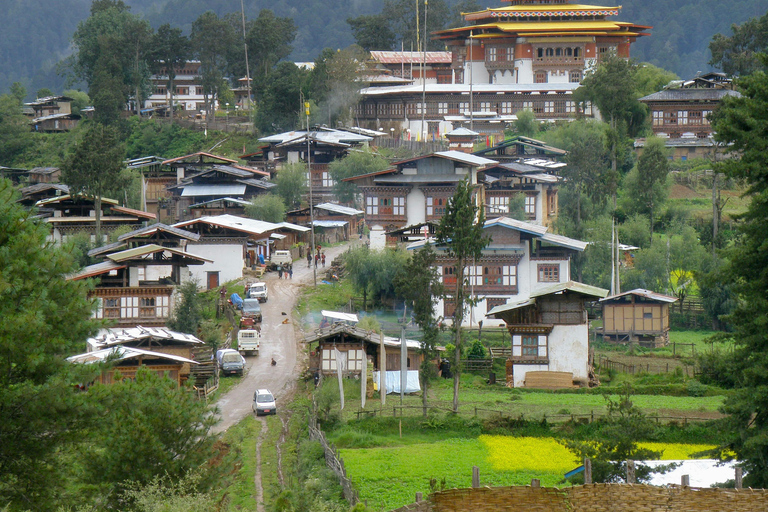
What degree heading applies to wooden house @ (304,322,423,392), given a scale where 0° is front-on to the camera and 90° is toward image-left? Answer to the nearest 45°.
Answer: approximately 0°

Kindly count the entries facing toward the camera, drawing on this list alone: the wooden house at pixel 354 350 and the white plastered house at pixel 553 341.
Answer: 2

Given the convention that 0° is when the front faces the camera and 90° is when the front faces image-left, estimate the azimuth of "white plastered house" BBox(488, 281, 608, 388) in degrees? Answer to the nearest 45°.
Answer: approximately 0°

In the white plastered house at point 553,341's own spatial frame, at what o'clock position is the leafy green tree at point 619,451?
The leafy green tree is roughly at 12 o'clock from the white plastered house.

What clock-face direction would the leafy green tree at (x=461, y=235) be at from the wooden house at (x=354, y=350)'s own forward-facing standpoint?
The leafy green tree is roughly at 10 o'clock from the wooden house.

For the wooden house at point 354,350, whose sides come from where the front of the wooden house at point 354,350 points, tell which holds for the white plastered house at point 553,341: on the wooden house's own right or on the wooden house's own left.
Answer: on the wooden house's own left

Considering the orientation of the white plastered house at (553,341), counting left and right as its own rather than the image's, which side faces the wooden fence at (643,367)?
left

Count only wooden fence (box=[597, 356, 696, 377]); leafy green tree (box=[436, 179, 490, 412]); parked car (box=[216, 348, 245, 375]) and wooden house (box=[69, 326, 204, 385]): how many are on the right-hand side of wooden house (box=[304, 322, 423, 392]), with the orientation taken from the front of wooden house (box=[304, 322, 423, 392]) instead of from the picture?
2

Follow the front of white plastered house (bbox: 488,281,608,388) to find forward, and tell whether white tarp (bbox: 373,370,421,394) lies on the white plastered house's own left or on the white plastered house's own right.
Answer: on the white plastered house's own right
